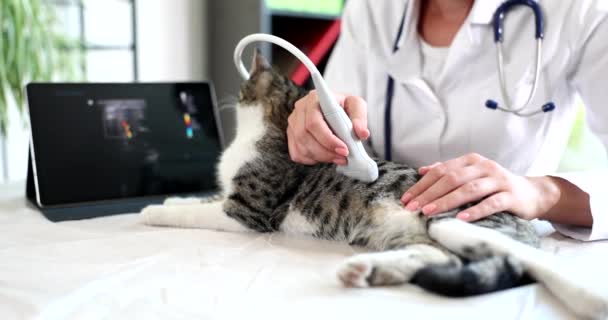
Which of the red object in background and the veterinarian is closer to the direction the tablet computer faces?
the veterinarian

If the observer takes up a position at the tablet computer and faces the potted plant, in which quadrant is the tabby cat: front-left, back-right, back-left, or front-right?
back-right

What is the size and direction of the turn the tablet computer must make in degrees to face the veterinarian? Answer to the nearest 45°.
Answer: approximately 45° to its left

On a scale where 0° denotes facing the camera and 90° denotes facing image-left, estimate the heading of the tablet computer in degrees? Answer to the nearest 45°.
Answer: approximately 315°

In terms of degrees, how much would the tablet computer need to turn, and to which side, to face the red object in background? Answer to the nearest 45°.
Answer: approximately 90° to its left
